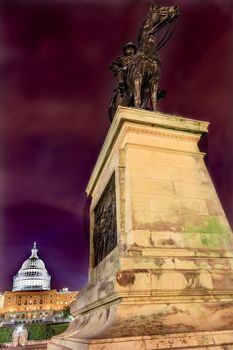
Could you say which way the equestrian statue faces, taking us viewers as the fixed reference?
facing the viewer and to the right of the viewer
